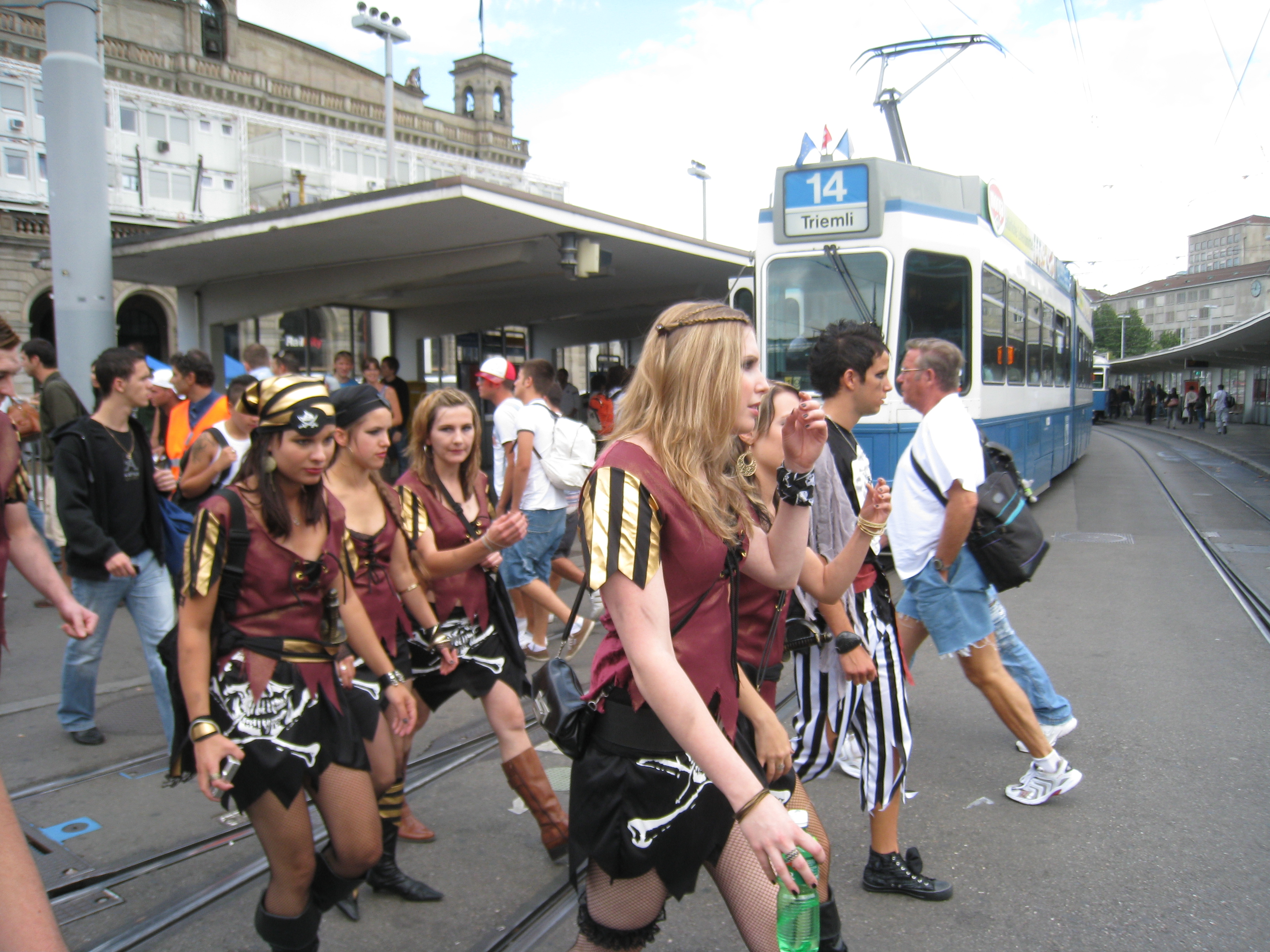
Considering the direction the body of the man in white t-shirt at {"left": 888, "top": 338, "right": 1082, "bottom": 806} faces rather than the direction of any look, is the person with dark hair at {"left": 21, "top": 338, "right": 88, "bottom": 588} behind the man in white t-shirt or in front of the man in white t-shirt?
in front

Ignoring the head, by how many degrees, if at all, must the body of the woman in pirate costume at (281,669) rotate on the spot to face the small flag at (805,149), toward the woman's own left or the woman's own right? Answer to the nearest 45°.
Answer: approximately 90° to the woman's own left

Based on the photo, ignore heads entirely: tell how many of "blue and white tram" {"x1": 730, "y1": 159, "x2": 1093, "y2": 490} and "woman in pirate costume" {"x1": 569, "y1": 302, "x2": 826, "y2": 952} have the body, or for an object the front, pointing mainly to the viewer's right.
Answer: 1

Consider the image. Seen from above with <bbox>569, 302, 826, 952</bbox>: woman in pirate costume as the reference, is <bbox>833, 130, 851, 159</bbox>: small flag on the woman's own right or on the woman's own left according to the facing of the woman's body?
on the woman's own left

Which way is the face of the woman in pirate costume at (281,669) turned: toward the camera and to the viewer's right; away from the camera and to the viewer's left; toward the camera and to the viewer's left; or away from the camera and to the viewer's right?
toward the camera and to the viewer's right

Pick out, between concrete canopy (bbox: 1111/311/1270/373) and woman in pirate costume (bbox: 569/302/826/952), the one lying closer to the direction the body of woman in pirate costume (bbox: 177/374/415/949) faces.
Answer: the woman in pirate costume

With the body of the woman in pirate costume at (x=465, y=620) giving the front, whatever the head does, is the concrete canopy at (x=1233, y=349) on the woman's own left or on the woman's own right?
on the woman's own left

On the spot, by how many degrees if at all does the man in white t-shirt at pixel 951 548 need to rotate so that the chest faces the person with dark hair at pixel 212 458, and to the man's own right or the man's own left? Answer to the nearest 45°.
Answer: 0° — they already face them

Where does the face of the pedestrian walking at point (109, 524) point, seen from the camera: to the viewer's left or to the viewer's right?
to the viewer's right

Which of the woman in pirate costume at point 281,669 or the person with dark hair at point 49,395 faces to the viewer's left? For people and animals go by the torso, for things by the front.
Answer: the person with dark hair

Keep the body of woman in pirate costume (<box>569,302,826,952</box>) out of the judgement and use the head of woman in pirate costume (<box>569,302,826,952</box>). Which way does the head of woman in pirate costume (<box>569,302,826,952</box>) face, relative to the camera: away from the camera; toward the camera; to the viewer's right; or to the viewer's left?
to the viewer's right

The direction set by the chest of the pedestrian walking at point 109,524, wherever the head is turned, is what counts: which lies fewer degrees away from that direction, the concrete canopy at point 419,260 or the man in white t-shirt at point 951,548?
the man in white t-shirt

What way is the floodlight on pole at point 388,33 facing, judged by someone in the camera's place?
facing the viewer and to the right of the viewer

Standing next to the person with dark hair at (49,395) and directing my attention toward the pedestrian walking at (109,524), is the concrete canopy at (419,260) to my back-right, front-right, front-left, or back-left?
back-left

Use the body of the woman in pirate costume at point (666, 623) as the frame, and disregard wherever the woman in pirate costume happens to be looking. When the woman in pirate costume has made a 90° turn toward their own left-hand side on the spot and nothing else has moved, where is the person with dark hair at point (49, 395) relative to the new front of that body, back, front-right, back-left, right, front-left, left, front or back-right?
front-left

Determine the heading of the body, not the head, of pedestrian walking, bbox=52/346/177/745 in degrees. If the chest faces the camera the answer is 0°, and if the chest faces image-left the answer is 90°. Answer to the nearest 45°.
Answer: approximately 315°

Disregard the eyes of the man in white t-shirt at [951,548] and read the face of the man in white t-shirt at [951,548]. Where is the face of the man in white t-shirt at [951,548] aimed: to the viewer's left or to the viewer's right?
to the viewer's left

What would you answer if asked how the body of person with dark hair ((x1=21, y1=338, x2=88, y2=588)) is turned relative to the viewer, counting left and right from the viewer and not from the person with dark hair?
facing to the left of the viewer
